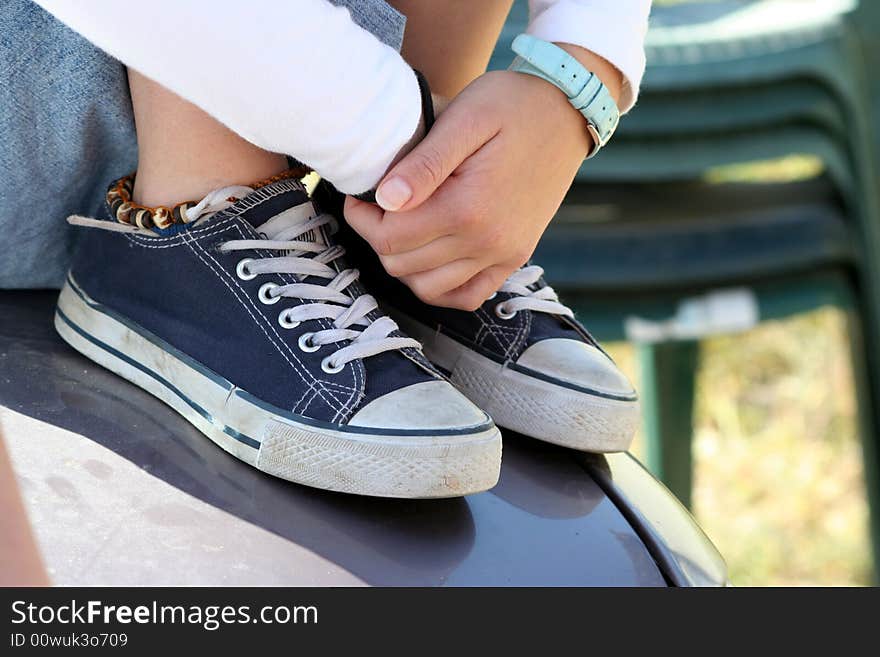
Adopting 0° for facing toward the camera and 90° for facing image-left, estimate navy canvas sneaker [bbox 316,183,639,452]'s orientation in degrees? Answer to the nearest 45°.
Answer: approximately 315°
